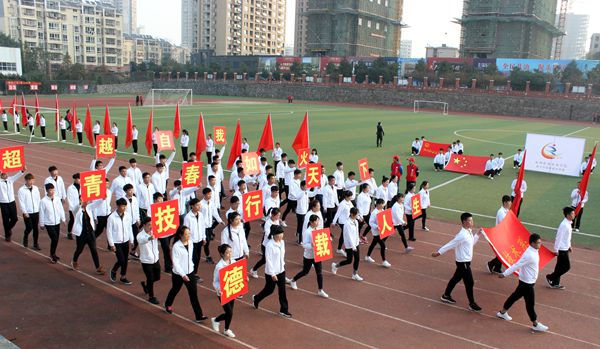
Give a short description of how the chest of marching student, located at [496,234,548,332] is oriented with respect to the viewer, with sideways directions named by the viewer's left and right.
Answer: facing to the right of the viewer

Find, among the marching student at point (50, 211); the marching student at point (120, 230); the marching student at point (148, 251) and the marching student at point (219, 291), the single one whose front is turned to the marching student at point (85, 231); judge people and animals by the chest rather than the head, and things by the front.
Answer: the marching student at point (50, 211)

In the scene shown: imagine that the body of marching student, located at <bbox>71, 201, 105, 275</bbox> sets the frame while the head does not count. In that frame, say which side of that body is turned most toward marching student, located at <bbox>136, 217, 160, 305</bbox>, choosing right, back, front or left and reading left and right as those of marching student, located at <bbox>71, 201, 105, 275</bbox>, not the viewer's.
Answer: front

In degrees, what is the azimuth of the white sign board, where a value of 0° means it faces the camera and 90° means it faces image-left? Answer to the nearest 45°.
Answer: approximately 0°

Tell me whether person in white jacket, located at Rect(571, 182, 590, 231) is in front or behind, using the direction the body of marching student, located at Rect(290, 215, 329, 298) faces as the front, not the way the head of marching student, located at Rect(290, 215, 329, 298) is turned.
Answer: in front

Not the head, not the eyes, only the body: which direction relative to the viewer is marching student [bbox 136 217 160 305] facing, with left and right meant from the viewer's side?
facing the viewer and to the right of the viewer

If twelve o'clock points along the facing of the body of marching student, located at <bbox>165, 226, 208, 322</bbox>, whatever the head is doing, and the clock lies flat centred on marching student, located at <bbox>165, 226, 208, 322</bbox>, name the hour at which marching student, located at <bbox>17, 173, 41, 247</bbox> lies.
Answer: marching student, located at <bbox>17, 173, 41, 247</bbox> is roughly at 6 o'clock from marching student, located at <bbox>165, 226, 208, 322</bbox>.

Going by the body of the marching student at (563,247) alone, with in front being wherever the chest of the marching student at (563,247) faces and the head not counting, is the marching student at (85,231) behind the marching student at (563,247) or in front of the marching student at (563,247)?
behind
